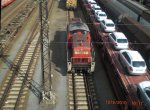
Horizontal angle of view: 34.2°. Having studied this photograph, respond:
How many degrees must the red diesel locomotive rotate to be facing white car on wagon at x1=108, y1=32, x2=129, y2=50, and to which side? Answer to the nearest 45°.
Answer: approximately 135° to its left

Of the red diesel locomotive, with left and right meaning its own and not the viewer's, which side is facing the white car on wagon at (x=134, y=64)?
left

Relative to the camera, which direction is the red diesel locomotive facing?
toward the camera

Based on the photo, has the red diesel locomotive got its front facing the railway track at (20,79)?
no

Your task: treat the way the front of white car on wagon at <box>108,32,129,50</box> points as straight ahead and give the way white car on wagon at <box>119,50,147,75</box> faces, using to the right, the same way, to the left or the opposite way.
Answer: the same way

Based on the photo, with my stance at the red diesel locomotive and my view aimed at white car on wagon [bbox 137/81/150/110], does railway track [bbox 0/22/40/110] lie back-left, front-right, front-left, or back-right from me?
back-right

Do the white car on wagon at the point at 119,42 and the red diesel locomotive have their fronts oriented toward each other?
no

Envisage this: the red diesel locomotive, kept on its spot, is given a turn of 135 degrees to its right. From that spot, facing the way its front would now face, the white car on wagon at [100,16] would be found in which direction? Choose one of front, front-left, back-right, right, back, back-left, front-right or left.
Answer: front-right
